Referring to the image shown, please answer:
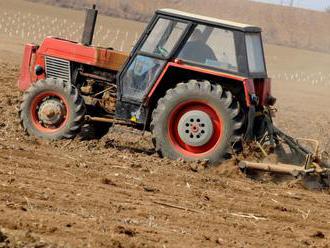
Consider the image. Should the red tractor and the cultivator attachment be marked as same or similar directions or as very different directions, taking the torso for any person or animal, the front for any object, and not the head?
same or similar directions

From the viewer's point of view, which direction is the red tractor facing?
to the viewer's left

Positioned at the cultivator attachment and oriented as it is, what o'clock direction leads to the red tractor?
The red tractor is roughly at 12 o'clock from the cultivator attachment.

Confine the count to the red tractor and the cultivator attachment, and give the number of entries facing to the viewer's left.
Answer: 2

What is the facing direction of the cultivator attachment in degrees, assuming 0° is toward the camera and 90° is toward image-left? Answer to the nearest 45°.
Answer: approximately 90°
